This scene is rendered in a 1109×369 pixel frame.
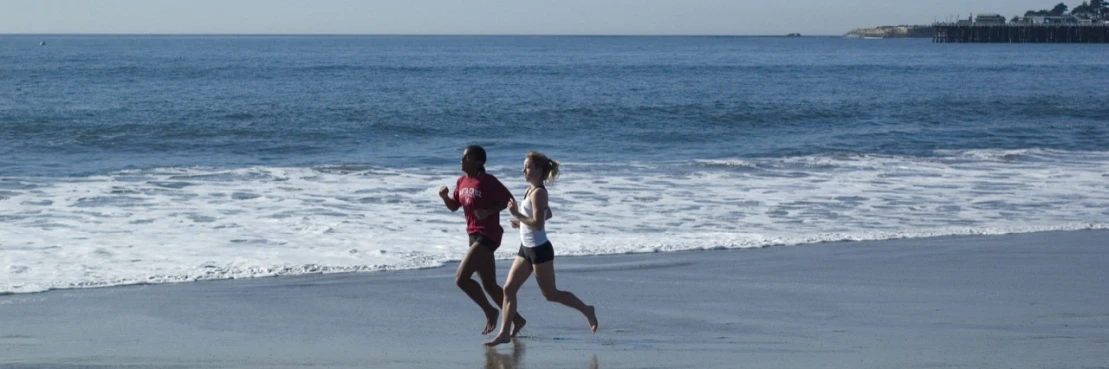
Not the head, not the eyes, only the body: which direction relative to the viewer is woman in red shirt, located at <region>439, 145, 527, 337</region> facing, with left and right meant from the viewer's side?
facing the viewer and to the left of the viewer

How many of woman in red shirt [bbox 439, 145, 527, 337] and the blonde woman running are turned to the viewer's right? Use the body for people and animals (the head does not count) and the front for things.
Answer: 0

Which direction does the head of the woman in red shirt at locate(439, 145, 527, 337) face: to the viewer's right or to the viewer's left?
to the viewer's left

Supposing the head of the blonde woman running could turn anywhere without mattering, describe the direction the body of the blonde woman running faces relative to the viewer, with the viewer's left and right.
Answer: facing to the left of the viewer

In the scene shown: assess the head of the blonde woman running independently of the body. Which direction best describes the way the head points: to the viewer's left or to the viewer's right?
to the viewer's left
